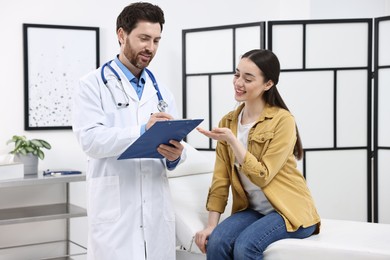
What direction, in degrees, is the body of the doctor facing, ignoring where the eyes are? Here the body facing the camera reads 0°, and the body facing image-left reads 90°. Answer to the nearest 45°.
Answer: approximately 315°

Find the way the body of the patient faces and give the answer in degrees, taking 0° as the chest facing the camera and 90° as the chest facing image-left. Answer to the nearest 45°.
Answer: approximately 45°

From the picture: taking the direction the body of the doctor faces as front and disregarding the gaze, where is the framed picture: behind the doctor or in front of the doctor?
behind

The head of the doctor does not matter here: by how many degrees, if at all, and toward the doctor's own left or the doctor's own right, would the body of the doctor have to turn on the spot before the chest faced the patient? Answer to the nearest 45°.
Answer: approximately 45° to the doctor's own left

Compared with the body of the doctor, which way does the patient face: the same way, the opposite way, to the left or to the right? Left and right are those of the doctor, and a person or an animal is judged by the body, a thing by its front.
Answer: to the right

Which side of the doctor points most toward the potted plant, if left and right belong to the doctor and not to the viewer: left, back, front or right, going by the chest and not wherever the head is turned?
back

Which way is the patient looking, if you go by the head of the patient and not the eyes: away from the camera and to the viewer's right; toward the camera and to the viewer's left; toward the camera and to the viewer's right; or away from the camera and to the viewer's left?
toward the camera and to the viewer's left

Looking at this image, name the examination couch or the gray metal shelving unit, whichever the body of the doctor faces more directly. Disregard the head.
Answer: the examination couch

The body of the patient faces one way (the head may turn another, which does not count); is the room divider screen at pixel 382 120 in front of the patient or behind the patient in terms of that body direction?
behind

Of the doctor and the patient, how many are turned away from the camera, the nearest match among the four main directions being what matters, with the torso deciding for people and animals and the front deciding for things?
0

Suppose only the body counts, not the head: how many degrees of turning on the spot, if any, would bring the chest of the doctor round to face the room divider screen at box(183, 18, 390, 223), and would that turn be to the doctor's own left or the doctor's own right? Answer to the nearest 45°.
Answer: approximately 90° to the doctor's own left

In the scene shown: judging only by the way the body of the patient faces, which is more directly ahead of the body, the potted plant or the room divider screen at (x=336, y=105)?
the potted plant
